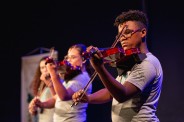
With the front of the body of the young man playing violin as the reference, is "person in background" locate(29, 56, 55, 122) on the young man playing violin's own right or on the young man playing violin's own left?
on the young man playing violin's own right

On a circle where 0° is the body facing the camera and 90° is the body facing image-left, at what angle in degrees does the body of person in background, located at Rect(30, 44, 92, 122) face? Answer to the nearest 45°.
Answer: approximately 45°

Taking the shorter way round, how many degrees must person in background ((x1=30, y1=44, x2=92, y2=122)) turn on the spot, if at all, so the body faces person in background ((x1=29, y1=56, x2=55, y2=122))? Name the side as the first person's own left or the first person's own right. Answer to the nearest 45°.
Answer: approximately 90° to the first person's own right

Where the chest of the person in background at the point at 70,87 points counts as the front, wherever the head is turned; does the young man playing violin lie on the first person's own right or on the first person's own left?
on the first person's own left

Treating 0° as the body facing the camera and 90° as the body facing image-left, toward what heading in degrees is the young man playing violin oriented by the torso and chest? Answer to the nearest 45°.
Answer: approximately 45°

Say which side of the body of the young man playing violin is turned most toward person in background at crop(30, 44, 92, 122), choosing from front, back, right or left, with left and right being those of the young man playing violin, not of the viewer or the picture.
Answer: right
